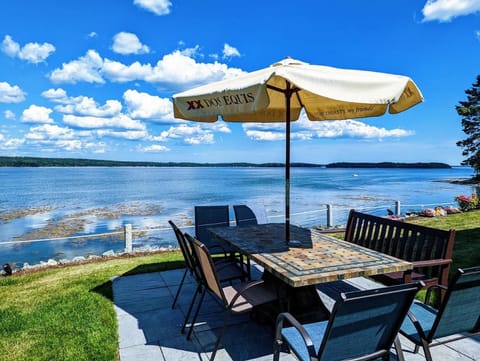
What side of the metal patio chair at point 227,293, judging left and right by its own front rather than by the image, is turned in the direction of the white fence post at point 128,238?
left

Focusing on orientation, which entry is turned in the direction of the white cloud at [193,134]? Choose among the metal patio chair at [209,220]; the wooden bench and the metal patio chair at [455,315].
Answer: the metal patio chair at [455,315]

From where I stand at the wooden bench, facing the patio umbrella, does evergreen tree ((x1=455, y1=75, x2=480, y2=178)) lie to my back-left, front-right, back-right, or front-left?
back-right

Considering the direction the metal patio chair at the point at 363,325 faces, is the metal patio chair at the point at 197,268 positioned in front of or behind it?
in front

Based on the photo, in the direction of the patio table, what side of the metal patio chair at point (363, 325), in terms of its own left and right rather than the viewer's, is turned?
front

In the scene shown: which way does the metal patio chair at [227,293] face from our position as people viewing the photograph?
facing away from the viewer and to the right of the viewer

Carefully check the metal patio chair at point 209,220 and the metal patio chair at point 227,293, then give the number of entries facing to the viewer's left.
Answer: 0

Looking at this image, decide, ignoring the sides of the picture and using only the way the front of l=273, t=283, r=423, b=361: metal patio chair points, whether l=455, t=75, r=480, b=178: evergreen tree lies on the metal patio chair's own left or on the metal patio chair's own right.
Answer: on the metal patio chair's own right

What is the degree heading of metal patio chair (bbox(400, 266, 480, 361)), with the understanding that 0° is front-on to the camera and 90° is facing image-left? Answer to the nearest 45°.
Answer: approximately 135°

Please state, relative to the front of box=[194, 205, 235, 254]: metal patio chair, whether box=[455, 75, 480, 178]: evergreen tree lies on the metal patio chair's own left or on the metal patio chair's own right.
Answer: on the metal patio chair's own left

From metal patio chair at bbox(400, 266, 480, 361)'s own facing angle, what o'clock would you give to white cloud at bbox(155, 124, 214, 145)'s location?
The white cloud is roughly at 12 o'clock from the metal patio chair.

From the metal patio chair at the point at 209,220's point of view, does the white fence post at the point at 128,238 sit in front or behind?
behind

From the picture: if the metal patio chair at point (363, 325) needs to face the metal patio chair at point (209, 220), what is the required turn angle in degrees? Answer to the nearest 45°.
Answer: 0° — it already faces it
